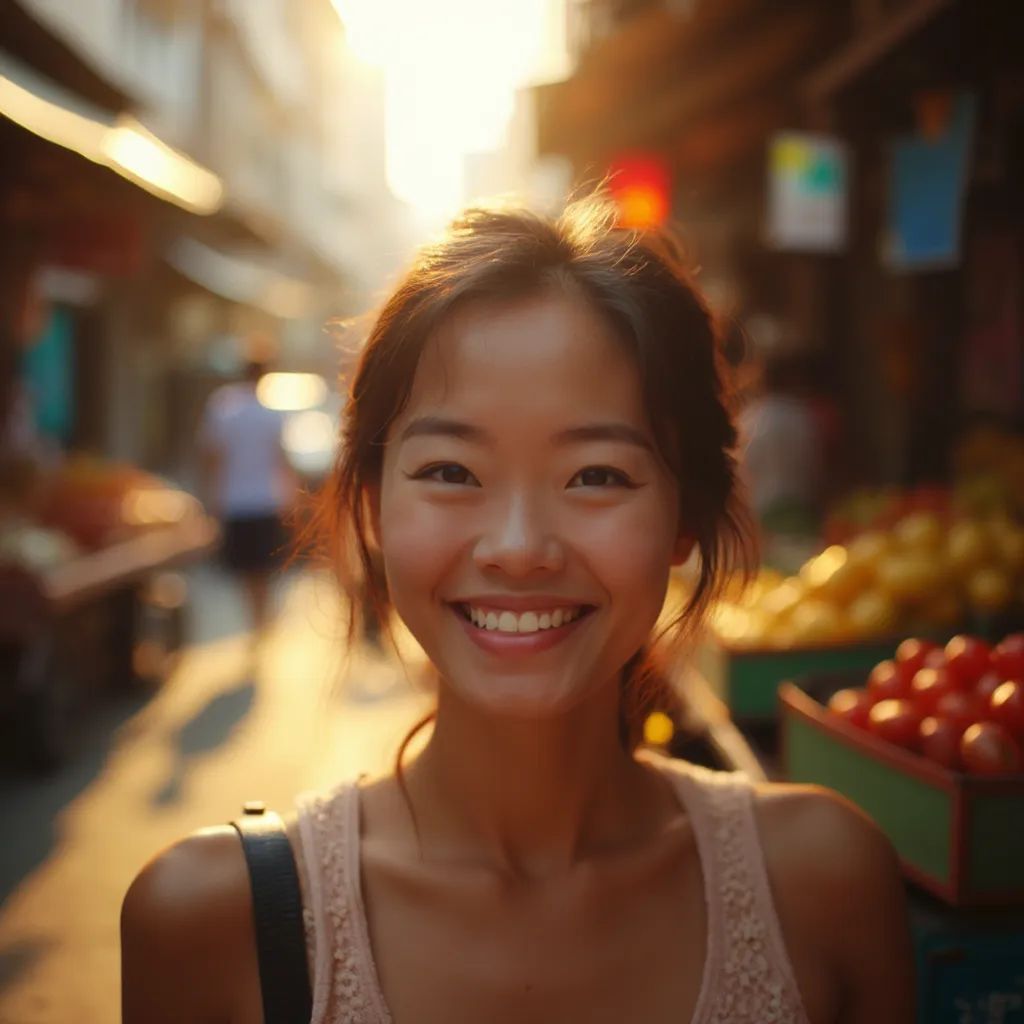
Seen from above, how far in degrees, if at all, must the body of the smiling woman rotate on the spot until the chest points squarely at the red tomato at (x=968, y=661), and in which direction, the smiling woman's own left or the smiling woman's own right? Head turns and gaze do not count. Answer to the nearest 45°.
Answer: approximately 135° to the smiling woman's own left

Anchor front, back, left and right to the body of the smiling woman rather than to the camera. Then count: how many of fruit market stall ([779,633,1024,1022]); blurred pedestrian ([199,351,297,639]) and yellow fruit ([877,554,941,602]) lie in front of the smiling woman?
0

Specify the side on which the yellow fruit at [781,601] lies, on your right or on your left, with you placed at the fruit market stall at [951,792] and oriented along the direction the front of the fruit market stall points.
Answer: on your right

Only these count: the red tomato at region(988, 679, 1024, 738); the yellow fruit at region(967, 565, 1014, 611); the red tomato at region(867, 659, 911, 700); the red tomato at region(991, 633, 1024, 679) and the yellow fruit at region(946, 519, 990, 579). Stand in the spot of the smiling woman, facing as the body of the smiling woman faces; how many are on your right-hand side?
0

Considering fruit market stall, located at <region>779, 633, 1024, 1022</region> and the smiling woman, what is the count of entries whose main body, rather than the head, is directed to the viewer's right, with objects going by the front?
0

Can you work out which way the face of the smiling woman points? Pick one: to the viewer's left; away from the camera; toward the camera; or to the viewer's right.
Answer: toward the camera

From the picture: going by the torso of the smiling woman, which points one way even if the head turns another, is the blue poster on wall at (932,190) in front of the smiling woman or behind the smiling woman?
behind

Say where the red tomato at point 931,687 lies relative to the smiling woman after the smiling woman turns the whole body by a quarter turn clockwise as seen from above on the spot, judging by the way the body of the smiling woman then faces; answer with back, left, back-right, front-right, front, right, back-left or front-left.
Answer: back-right

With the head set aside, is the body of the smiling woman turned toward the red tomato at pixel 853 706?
no

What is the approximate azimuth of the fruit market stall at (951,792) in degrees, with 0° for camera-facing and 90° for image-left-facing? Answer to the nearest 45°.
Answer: approximately 45°

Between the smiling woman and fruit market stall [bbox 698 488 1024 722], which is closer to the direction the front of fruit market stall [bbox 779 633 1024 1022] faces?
the smiling woman

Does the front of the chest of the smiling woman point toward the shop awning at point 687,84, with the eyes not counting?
no

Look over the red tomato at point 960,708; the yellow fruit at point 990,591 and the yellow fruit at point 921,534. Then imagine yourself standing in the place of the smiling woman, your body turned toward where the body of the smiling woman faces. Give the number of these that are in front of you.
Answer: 0

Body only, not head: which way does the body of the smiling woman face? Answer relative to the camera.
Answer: toward the camera

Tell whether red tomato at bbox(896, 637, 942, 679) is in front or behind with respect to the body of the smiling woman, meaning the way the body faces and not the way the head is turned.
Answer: behind

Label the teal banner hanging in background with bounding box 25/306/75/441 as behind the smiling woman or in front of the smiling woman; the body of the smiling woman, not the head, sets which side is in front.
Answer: behind

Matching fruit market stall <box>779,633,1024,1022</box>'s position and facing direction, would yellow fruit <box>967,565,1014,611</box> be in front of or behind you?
behind

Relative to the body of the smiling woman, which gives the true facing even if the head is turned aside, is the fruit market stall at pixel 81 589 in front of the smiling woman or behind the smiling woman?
behind

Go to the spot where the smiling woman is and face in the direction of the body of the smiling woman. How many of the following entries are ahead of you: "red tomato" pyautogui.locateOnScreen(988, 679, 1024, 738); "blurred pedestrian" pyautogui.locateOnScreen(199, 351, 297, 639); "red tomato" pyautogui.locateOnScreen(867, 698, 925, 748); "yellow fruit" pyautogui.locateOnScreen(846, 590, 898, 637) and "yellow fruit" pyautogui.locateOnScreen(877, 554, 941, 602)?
0
